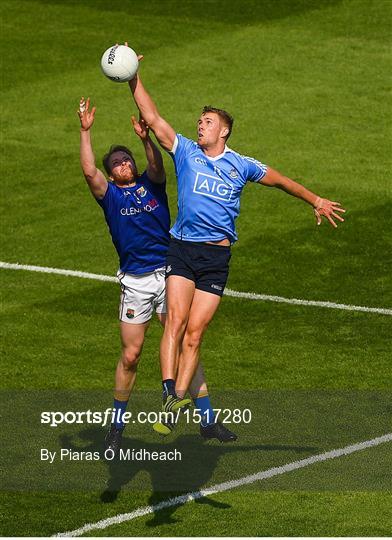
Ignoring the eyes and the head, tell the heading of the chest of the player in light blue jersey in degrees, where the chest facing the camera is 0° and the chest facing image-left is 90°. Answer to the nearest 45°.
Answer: approximately 0°
